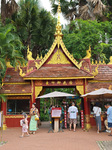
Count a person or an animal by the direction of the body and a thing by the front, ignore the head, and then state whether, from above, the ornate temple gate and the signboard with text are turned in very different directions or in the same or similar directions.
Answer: same or similar directions

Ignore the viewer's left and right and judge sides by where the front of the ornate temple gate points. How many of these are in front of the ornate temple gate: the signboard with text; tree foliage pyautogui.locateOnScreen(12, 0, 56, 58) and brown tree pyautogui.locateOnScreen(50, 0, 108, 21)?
1

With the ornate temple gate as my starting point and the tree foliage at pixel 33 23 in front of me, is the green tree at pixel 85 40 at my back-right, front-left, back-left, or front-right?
front-right

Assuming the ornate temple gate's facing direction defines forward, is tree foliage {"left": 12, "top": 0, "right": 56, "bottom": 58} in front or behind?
behind

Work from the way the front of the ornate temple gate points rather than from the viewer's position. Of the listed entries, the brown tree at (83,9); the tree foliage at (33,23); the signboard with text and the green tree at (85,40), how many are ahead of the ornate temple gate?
1

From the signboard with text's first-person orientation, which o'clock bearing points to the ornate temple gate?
The ornate temple gate is roughly at 6 o'clock from the signboard with text.

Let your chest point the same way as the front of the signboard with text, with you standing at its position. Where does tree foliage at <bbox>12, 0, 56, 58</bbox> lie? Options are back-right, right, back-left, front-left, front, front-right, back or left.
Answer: back

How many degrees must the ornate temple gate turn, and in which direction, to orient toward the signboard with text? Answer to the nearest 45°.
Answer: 0° — it already faces it

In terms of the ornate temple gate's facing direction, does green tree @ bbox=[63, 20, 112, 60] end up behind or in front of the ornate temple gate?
behind

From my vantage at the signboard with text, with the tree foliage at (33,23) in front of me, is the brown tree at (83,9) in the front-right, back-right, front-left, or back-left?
front-right

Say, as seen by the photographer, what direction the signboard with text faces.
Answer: facing the viewer

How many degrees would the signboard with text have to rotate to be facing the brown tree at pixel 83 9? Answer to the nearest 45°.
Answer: approximately 180°
